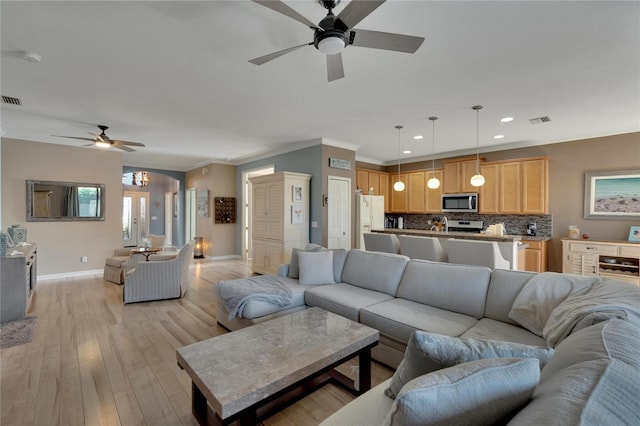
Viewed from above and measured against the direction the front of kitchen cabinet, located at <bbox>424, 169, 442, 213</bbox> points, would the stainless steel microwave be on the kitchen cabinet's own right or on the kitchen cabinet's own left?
on the kitchen cabinet's own left

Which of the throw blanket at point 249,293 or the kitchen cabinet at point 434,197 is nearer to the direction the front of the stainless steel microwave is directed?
the throw blanket

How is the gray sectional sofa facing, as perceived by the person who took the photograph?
facing the viewer and to the left of the viewer

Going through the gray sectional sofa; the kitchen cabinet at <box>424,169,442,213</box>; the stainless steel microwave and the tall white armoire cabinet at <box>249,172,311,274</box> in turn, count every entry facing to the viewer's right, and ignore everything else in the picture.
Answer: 0

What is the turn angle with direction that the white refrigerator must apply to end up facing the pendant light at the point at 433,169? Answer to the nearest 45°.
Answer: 0° — it already faces it

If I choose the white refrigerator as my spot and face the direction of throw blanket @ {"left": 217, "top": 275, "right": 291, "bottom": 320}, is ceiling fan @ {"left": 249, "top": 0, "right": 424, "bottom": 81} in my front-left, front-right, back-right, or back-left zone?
front-left

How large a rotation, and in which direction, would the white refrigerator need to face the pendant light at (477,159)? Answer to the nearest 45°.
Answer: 0° — it already faces it

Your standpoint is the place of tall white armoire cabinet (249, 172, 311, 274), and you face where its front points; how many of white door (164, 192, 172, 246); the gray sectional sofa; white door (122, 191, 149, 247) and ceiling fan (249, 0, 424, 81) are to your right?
2

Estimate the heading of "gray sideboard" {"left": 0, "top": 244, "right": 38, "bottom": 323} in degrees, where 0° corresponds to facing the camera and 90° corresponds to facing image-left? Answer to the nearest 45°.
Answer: approximately 270°

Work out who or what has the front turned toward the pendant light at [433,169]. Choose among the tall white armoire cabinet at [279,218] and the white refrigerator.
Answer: the white refrigerator

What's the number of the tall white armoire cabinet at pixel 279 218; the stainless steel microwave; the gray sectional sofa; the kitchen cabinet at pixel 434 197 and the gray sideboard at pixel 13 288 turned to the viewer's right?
1

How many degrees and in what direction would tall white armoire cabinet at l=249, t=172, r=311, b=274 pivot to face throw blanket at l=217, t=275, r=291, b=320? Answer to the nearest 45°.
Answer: approximately 45° to its left

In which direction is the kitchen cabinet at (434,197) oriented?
toward the camera

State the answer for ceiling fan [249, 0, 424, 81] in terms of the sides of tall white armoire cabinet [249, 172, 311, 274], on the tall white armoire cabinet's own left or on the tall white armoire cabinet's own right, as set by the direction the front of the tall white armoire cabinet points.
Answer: on the tall white armoire cabinet's own left

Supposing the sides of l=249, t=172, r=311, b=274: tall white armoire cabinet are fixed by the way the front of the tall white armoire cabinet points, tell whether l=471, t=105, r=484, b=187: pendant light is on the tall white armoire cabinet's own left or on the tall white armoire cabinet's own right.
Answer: on the tall white armoire cabinet's own left

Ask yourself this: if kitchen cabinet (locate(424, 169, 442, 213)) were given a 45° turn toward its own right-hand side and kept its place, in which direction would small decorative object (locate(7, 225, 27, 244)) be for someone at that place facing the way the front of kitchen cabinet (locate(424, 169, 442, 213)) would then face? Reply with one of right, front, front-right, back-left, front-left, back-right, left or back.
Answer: front

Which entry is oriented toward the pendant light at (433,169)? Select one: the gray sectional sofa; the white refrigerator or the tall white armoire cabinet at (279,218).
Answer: the white refrigerator
